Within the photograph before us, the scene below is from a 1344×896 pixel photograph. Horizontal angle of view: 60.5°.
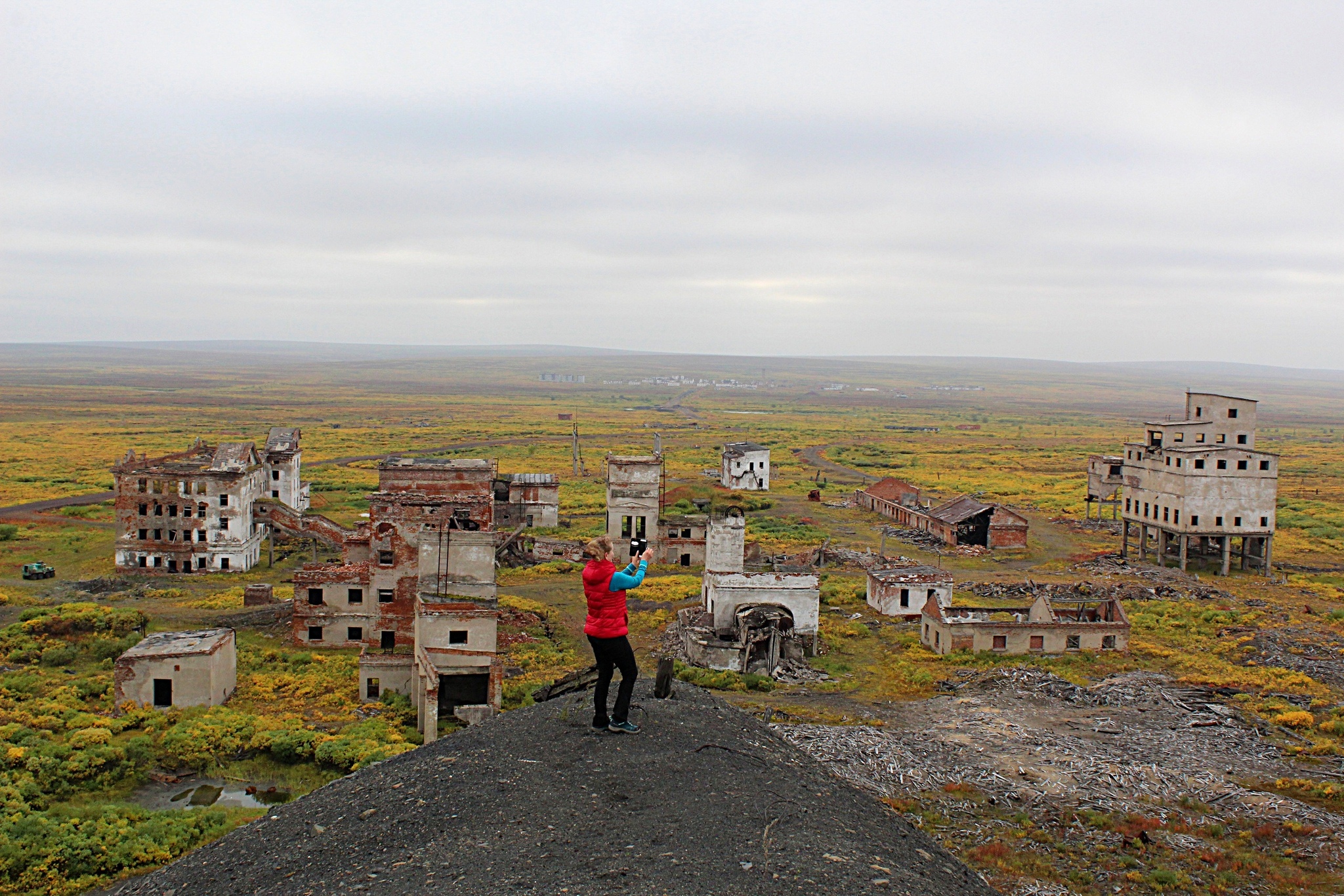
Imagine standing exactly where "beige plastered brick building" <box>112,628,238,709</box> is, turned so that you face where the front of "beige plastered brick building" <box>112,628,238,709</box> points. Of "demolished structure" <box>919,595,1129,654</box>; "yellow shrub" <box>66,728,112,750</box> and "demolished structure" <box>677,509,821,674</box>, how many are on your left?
2

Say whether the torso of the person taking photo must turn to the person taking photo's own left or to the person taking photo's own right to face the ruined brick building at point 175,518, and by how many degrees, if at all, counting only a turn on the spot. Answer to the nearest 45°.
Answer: approximately 90° to the person taking photo's own left

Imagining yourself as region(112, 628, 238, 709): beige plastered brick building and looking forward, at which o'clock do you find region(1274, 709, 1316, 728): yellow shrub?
The yellow shrub is roughly at 10 o'clock from the beige plastered brick building.

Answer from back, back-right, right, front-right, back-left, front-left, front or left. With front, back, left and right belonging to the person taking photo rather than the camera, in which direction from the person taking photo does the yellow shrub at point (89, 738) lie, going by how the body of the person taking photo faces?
left

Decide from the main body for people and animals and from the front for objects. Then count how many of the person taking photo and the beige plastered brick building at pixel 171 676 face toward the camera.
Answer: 1

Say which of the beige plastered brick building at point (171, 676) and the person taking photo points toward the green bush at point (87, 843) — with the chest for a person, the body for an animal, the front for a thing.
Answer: the beige plastered brick building

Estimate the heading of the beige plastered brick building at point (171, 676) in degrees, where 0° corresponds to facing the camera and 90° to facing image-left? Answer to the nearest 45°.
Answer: approximately 0°

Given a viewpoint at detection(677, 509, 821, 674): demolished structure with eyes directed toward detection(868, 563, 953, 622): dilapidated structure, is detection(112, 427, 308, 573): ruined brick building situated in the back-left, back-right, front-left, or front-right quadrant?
back-left

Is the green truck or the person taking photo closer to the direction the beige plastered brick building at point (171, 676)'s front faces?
the person taking photo

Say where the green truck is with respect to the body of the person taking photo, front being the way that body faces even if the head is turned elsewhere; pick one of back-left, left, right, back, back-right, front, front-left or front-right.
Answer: left

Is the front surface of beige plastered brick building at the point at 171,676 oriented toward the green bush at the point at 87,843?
yes

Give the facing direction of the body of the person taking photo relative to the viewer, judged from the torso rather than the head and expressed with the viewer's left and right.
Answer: facing away from the viewer and to the right of the viewer

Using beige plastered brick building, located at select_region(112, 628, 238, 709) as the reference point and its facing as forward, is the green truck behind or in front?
behind

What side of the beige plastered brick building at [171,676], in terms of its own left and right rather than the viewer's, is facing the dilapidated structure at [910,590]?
left
